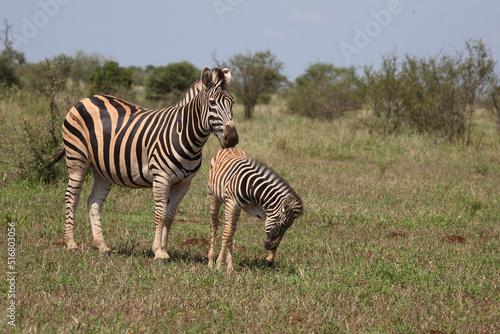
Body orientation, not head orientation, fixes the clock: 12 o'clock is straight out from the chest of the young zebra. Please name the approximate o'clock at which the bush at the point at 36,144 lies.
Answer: The bush is roughly at 6 o'clock from the young zebra.

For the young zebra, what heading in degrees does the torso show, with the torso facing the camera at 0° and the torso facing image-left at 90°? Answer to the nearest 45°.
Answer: approximately 315°

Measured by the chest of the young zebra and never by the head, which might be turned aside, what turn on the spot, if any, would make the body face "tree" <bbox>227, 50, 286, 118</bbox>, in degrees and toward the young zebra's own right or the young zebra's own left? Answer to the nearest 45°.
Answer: approximately 135° to the young zebra's own left

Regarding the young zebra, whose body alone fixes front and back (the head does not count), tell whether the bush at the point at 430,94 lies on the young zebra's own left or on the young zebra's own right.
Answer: on the young zebra's own left

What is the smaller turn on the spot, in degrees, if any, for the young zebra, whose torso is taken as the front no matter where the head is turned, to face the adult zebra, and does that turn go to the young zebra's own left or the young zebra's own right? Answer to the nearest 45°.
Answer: approximately 135° to the young zebra's own right

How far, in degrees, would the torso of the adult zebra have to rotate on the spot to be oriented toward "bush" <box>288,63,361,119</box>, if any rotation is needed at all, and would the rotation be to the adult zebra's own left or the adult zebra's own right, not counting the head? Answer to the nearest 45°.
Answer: approximately 90° to the adult zebra's own left

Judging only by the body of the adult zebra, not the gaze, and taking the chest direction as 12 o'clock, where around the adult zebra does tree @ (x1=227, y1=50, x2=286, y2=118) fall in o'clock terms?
The tree is roughly at 8 o'clock from the adult zebra.

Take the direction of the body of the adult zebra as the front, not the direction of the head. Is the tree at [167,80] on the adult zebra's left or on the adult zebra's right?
on the adult zebra's left

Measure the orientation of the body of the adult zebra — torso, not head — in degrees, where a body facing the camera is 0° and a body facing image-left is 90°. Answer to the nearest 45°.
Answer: approximately 315°

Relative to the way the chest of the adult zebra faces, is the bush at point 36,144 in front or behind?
behind

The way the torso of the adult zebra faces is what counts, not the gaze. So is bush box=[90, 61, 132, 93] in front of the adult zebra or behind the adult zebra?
behind

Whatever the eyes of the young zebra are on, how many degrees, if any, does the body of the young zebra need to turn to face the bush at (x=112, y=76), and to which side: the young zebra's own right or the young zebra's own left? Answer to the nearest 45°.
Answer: approximately 135° to the young zebra's own left
